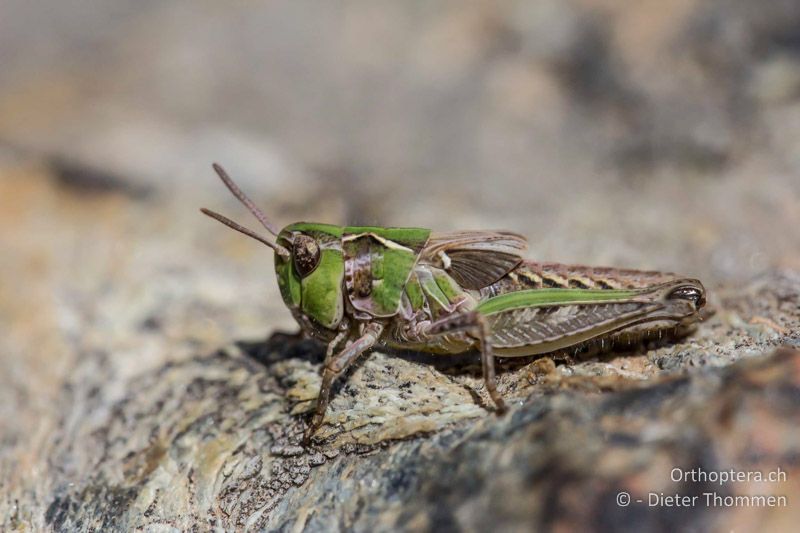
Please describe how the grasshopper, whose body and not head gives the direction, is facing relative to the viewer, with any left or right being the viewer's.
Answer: facing to the left of the viewer
